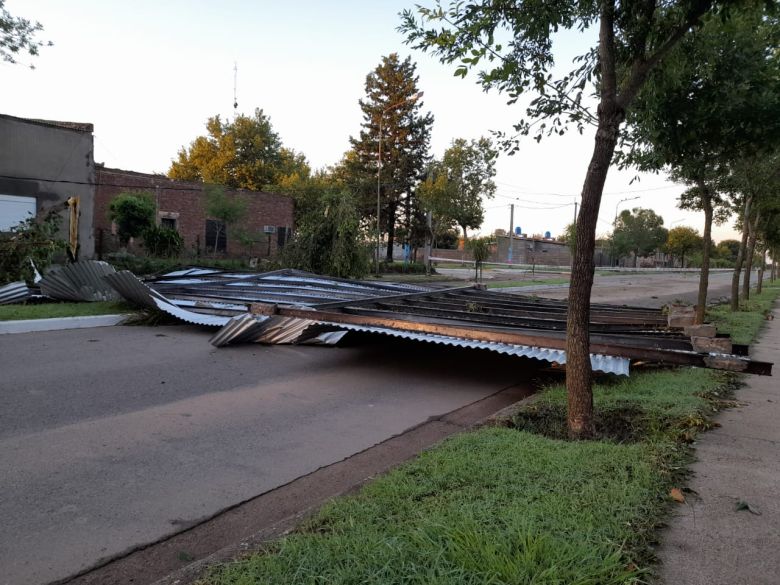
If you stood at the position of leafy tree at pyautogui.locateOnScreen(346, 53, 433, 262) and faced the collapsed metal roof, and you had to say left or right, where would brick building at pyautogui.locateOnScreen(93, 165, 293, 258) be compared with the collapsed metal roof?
right

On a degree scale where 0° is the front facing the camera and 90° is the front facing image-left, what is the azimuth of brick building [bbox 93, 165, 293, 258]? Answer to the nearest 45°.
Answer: approximately 315°

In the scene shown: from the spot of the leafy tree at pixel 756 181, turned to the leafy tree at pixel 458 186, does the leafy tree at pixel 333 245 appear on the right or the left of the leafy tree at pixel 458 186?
left

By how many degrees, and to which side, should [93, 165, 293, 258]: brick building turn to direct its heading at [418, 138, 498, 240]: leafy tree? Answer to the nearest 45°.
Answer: approximately 45° to its left

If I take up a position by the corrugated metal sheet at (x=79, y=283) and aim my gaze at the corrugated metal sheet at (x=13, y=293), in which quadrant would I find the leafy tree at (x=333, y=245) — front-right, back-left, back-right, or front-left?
back-right

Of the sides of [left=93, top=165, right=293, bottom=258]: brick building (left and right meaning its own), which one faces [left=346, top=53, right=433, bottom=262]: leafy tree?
left

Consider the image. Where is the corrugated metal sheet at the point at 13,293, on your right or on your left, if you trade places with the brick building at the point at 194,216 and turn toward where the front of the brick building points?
on your right

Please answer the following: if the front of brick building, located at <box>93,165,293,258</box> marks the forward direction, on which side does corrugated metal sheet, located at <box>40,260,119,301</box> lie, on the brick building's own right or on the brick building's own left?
on the brick building's own right
